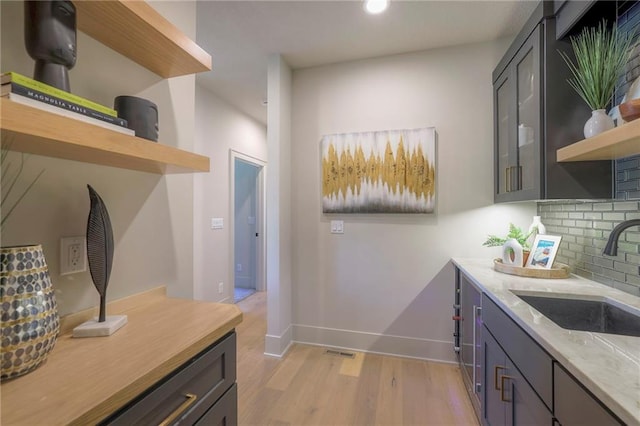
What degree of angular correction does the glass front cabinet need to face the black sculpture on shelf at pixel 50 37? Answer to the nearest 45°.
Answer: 0° — it already faces it

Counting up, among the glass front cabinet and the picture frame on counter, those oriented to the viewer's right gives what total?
0

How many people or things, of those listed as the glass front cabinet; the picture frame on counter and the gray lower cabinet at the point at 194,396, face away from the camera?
0

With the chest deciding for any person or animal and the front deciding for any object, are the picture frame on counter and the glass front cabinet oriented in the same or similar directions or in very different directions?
same or similar directions

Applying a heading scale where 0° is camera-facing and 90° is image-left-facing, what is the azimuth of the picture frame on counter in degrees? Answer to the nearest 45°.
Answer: approximately 45°

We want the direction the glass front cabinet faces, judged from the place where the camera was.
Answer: facing the viewer and to the left of the viewer

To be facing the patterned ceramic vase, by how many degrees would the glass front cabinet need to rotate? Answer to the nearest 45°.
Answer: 0° — it already faces it

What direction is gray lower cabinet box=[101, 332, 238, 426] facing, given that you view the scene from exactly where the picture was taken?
facing the viewer and to the right of the viewer

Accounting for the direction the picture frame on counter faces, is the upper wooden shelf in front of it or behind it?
in front

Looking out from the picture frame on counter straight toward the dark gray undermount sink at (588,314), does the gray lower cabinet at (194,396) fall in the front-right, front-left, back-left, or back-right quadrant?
front-right

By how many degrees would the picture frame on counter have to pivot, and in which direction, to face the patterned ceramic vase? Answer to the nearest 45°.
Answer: approximately 45° to its left
